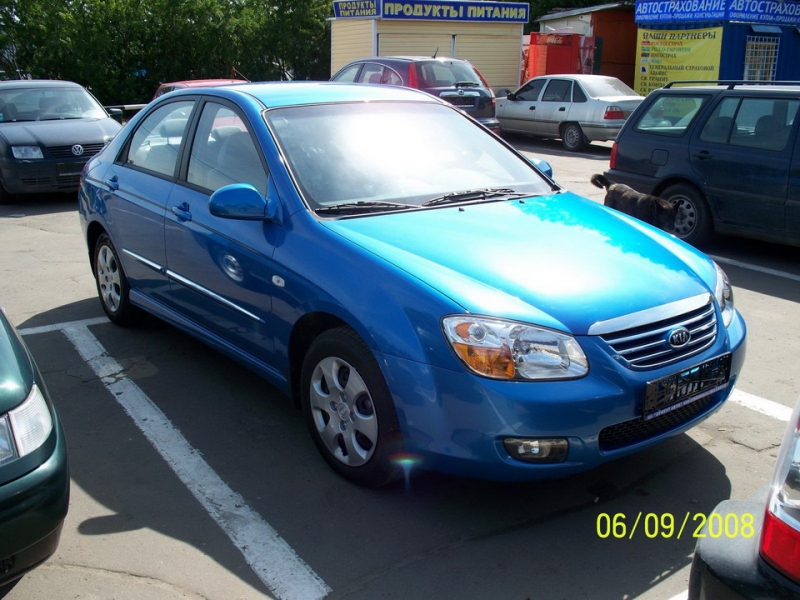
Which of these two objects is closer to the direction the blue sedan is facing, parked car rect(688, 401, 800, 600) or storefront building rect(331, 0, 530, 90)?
the parked car

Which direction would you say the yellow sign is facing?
toward the camera

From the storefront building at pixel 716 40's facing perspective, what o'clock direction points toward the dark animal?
The dark animal is roughly at 12 o'clock from the storefront building.

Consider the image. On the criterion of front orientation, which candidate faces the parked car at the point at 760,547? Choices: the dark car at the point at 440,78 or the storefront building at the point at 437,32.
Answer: the storefront building

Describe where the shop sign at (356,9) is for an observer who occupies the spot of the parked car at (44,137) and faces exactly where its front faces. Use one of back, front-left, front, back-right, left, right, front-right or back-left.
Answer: left

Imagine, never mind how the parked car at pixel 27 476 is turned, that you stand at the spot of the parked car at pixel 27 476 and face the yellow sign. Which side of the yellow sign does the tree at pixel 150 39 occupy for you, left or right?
left

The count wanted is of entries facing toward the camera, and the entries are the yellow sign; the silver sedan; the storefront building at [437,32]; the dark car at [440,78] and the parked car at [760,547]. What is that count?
2

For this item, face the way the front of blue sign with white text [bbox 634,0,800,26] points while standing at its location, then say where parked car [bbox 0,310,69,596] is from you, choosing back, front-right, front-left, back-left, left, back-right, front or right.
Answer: front

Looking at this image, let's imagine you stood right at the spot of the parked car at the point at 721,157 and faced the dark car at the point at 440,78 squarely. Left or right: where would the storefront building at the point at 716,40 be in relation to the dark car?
right

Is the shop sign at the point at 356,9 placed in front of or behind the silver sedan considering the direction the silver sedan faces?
in front

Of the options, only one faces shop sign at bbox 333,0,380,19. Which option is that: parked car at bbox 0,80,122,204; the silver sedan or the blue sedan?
the silver sedan

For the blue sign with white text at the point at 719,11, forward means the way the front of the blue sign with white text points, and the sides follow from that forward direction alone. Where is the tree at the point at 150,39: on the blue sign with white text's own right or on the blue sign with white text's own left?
on the blue sign with white text's own right

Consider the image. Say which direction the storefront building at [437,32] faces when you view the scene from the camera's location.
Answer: facing the viewer
